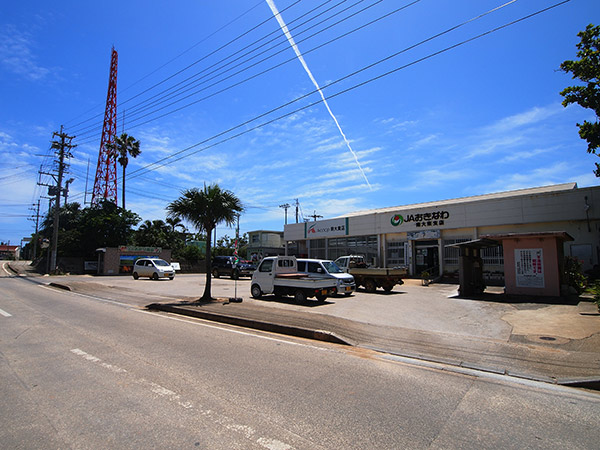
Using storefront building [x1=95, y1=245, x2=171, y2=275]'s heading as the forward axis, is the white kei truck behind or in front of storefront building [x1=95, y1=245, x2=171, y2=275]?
in front

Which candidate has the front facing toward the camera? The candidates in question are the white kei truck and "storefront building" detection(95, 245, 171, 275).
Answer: the storefront building

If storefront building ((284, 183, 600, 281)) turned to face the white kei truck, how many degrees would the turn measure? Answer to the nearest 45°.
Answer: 0° — it already faces it

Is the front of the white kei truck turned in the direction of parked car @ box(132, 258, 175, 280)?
yes

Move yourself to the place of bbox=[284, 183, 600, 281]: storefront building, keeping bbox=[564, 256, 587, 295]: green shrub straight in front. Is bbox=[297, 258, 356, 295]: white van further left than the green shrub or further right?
right

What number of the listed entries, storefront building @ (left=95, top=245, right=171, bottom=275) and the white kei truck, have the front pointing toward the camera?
1

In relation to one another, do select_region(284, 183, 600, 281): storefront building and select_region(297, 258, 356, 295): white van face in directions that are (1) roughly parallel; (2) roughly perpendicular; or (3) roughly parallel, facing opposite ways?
roughly perpendicular

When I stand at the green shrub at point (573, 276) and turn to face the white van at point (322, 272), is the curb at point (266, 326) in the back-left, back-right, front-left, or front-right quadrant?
front-left

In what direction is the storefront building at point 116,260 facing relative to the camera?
toward the camera

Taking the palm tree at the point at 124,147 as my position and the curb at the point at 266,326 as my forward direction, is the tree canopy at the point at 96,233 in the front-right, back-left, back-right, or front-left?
front-right

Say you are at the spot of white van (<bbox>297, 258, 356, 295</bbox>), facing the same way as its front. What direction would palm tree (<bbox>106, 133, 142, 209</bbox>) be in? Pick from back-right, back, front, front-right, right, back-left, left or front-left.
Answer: back

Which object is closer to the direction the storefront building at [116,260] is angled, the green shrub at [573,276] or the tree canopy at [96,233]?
the green shrub

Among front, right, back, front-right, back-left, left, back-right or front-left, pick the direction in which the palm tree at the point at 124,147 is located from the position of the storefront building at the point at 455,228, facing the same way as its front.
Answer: front-right

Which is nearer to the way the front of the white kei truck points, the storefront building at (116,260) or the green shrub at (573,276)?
the storefront building
